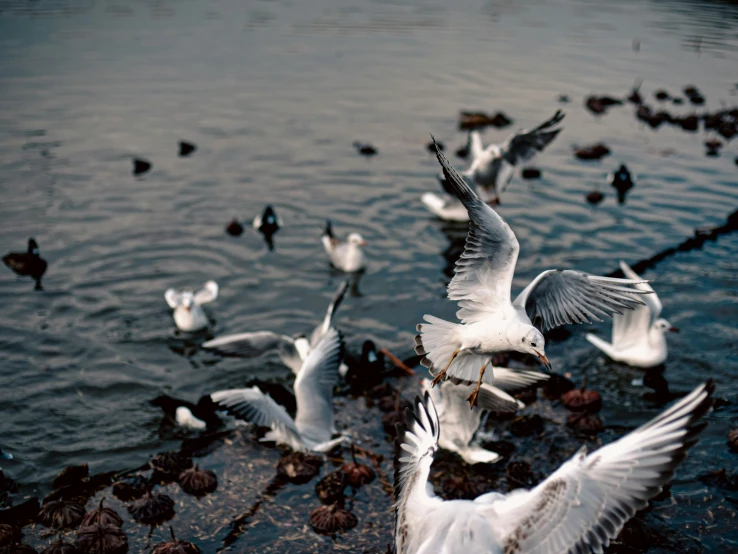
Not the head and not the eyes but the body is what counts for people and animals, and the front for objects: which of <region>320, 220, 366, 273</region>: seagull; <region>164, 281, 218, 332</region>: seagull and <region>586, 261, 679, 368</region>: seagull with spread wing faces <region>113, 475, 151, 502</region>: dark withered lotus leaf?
<region>164, 281, 218, 332</region>: seagull

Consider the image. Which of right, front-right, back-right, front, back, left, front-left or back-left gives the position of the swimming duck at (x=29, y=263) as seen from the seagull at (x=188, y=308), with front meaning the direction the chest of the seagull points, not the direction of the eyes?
back-right

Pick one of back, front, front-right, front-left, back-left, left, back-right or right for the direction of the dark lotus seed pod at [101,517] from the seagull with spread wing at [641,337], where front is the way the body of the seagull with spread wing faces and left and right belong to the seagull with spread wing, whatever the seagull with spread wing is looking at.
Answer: back-right

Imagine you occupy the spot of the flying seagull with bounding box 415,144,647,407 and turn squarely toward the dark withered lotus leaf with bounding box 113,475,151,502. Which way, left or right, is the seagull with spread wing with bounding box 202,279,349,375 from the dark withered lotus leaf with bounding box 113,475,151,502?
right

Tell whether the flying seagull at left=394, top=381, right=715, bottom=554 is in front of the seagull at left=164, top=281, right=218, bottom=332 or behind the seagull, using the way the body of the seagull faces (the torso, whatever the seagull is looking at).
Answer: in front

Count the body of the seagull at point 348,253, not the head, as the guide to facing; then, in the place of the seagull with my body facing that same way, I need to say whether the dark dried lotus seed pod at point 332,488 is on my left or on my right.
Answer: on my right

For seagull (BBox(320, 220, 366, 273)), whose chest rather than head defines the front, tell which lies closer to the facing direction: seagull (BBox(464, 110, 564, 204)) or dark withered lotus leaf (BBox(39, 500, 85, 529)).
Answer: the seagull

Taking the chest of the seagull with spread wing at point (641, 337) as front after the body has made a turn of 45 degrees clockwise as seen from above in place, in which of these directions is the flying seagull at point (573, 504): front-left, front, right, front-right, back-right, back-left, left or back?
front-right

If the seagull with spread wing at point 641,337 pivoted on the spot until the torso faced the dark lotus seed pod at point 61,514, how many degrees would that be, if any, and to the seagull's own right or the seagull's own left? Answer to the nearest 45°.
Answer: approximately 135° to the seagull's own right
